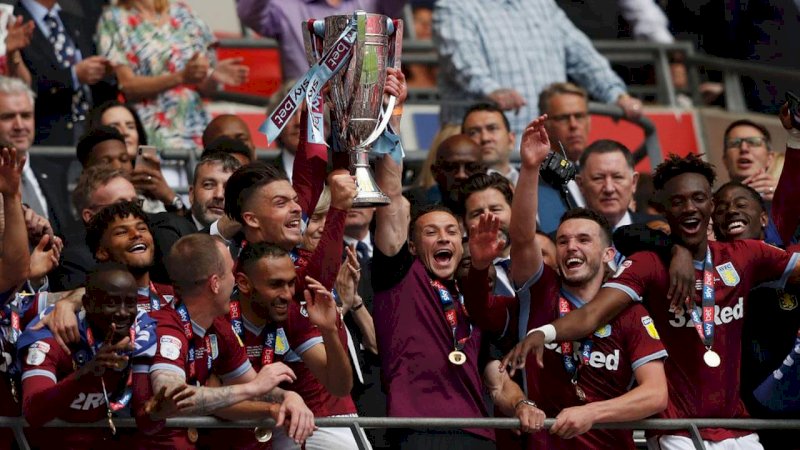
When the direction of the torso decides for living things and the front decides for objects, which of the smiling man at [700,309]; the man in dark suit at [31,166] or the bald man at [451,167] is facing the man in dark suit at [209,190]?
the man in dark suit at [31,166]

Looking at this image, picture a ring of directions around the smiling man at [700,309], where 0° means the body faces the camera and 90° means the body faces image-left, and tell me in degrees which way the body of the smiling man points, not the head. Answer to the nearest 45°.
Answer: approximately 0°

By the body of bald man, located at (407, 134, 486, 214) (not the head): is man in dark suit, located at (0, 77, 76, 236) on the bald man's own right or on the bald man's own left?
on the bald man's own right

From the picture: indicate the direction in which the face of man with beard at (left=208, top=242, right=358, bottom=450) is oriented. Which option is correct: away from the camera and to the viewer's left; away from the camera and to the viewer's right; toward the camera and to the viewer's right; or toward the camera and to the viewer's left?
toward the camera and to the viewer's right

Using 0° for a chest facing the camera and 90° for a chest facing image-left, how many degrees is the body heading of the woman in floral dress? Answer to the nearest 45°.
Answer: approximately 315°
